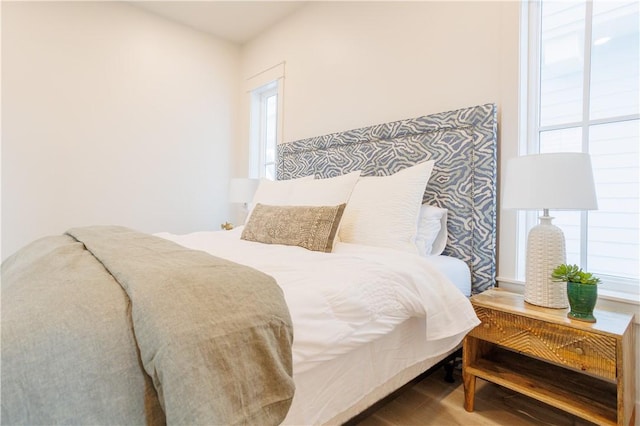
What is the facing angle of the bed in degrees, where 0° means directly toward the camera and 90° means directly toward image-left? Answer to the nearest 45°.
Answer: approximately 45°

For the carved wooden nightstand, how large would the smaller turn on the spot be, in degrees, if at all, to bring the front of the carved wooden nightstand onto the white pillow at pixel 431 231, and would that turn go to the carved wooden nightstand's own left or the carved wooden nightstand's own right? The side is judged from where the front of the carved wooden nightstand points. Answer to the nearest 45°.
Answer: approximately 90° to the carved wooden nightstand's own right

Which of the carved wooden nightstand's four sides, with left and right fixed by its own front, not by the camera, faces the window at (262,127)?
right

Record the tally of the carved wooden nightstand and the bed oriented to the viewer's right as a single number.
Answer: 0

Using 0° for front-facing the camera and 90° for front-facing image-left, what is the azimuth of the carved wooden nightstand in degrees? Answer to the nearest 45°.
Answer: approximately 45°

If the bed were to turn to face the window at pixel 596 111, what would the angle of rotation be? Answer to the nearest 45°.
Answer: approximately 135° to its left

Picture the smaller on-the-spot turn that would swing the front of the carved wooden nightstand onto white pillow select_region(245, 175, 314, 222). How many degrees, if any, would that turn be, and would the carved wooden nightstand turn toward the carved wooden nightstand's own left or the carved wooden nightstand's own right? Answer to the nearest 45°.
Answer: approximately 45° to the carved wooden nightstand's own right

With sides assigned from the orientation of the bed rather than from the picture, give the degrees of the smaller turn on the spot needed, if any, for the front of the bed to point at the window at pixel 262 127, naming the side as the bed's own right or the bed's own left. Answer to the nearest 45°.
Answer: approximately 135° to the bed's own right
